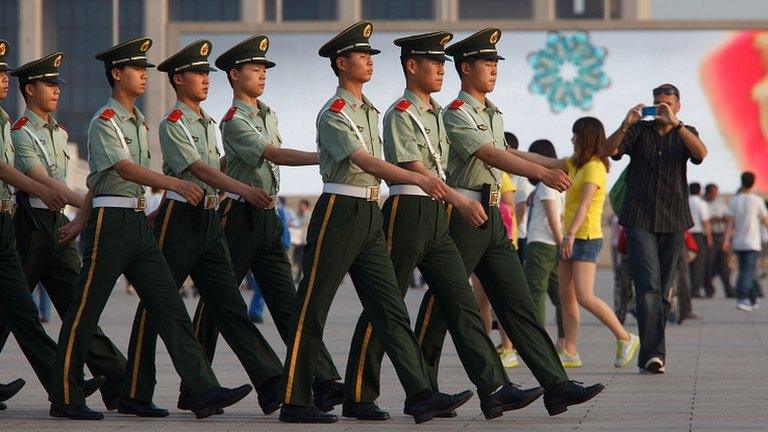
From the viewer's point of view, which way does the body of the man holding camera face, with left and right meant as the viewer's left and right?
facing the viewer

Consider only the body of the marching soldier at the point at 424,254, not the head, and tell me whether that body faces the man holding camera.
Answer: no

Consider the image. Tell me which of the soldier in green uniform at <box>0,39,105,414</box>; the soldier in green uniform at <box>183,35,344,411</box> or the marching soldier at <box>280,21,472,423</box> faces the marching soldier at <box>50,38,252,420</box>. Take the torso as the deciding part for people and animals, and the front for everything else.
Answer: the soldier in green uniform at <box>0,39,105,414</box>

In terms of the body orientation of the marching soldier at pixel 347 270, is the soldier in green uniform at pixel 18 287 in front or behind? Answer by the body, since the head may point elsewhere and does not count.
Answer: behind

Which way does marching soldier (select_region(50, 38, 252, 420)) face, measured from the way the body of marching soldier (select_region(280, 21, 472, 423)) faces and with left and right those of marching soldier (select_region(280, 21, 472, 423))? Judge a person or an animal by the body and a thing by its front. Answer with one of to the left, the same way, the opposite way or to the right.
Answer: the same way

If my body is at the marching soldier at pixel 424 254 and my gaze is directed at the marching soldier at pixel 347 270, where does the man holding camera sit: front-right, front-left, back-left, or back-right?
back-right

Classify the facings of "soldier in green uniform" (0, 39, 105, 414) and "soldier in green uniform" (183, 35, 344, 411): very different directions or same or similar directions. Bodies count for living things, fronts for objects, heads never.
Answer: same or similar directions

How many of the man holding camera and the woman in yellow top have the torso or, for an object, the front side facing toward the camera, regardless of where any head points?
1

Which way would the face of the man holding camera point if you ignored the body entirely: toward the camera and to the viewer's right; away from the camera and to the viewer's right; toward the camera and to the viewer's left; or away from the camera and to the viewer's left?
toward the camera and to the viewer's left

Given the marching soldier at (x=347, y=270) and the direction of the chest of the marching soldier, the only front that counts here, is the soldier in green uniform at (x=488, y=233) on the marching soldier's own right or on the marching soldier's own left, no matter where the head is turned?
on the marching soldier's own left

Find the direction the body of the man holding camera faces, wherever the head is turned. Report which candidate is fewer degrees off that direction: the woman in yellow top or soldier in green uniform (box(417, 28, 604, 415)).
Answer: the soldier in green uniform

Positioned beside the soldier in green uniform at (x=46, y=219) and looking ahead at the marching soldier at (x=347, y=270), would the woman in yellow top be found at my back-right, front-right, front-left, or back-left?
front-left
